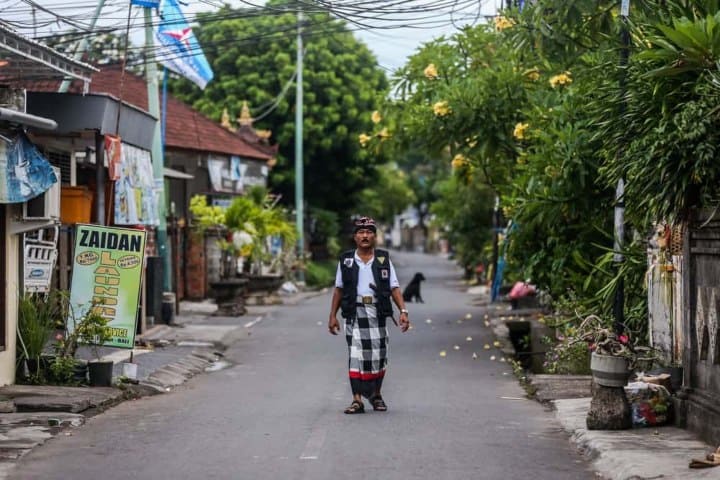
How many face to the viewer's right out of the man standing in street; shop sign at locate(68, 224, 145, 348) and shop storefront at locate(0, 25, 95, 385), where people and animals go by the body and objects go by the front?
1

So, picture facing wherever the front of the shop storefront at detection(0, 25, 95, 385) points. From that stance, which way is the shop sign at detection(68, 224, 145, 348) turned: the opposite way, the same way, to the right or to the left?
to the right

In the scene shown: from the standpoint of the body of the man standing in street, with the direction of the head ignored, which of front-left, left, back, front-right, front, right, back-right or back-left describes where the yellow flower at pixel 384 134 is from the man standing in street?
back

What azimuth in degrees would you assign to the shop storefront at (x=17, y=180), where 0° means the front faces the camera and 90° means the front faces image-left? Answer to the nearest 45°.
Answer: approximately 270°

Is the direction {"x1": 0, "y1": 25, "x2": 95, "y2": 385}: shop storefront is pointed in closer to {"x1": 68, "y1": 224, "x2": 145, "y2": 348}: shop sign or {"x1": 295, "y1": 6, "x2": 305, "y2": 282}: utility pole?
the shop sign

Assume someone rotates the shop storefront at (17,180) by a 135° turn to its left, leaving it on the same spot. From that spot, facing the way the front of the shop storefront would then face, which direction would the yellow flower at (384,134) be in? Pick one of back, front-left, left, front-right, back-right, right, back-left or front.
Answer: right

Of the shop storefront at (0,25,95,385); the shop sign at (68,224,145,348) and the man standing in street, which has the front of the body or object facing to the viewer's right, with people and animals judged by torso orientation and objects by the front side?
the shop storefront

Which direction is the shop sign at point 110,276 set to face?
toward the camera

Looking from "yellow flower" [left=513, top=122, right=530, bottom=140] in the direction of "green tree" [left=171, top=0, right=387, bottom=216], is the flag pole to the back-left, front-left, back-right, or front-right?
front-left

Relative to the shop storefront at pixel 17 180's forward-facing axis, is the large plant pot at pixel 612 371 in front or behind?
in front

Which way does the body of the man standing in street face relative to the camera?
toward the camera

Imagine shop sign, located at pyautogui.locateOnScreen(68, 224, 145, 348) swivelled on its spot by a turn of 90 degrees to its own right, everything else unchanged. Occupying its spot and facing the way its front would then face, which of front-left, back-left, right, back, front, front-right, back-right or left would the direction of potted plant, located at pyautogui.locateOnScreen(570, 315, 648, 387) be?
back-left
